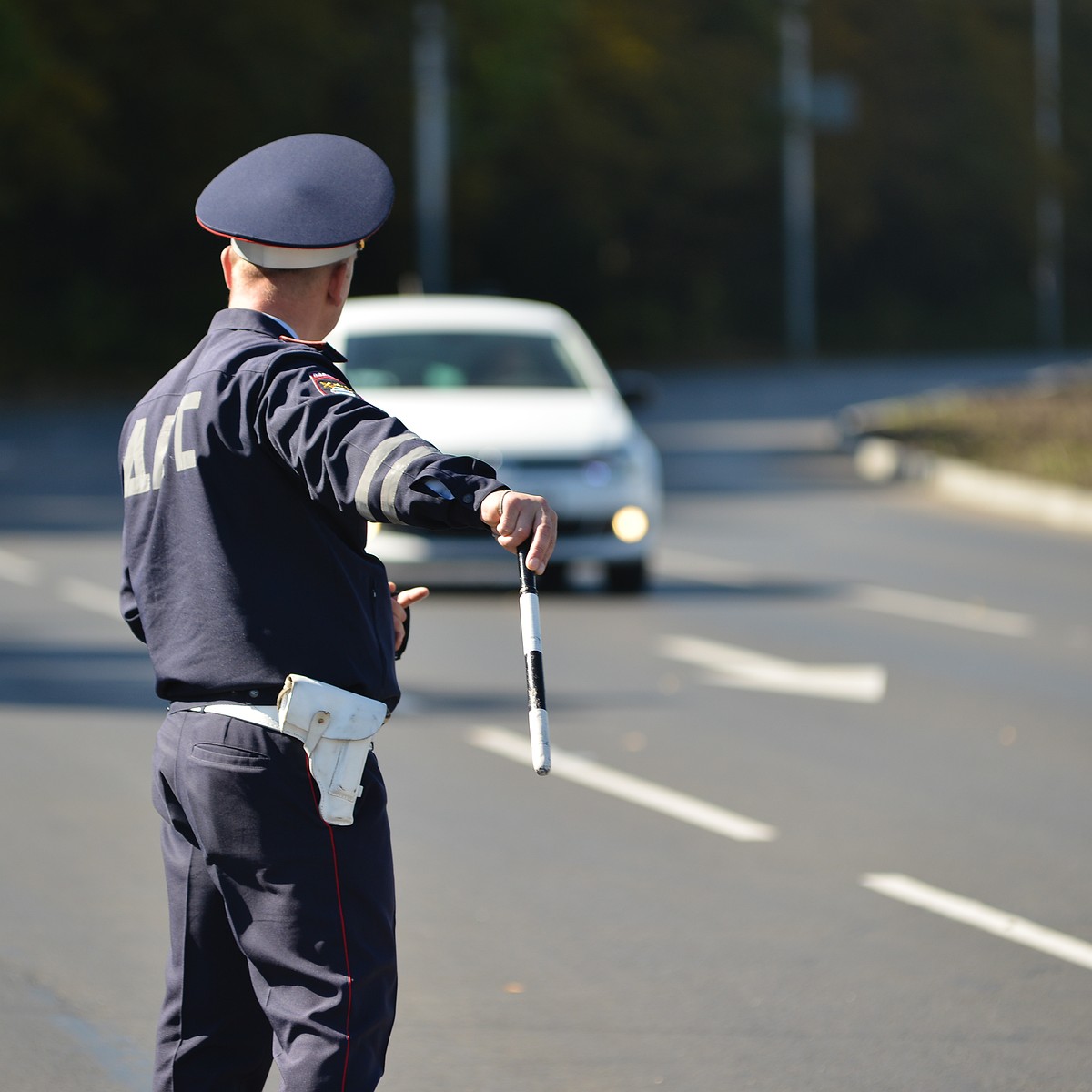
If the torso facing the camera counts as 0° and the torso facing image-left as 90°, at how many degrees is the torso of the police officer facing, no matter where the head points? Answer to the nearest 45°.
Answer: approximately 225°

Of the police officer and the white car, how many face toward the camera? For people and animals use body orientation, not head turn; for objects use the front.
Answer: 1

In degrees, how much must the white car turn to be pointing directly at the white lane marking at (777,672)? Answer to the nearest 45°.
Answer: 0° — it already faces it

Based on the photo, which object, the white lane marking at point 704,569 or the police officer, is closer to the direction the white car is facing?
the police officer

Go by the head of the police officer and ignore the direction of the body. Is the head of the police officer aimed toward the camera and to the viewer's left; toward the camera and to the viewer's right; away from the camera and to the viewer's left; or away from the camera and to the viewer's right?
away from the camera and to the viewer's right

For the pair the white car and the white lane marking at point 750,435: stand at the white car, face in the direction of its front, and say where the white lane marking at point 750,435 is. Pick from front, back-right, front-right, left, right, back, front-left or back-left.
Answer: back

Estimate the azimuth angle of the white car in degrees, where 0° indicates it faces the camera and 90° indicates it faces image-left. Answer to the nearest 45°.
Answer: approximately 0°
